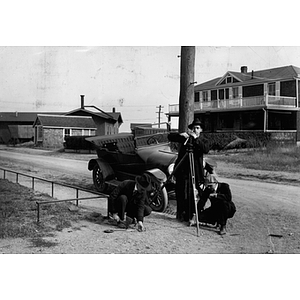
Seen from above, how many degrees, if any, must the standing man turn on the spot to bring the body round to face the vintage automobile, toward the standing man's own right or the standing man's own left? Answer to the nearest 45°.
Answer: approximately 90° to the standing man's own right

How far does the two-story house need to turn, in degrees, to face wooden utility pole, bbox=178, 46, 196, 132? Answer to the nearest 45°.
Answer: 0° — it already faces it

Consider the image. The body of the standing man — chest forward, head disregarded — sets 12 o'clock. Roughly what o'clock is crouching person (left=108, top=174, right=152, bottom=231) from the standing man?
The crouching person is roughly at 3 o'clock from the standing man.
